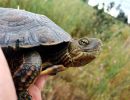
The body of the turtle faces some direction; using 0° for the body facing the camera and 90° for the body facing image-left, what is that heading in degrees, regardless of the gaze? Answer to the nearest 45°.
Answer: approximately 270°
